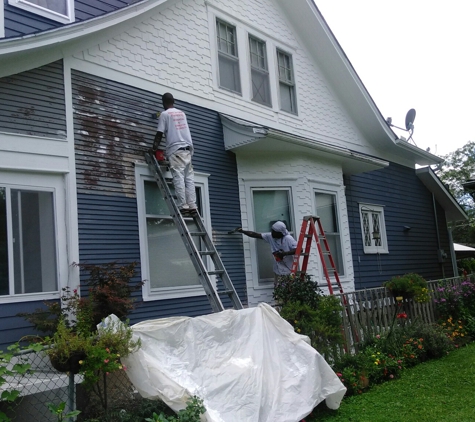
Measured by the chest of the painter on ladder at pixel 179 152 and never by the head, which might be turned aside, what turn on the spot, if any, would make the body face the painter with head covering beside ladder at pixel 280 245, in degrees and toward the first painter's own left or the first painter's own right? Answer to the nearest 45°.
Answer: approximately 90° to the first painter's own right

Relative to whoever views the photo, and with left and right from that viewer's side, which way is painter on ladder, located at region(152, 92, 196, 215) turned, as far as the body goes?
facing away from the viewer and to the left of the viewer

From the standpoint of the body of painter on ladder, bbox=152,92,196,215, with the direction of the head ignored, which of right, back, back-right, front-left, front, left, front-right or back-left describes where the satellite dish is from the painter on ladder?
right

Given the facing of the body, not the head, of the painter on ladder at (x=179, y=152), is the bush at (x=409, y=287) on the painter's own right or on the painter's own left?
on the painter's own right
